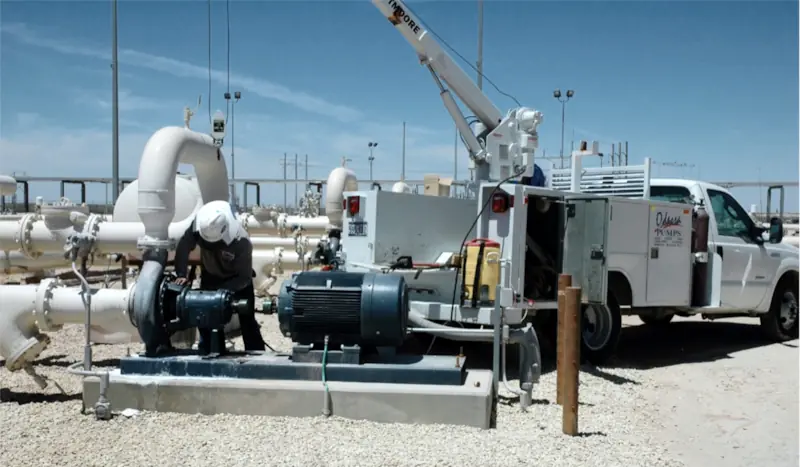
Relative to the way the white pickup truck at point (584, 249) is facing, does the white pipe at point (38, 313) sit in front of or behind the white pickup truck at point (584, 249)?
behind

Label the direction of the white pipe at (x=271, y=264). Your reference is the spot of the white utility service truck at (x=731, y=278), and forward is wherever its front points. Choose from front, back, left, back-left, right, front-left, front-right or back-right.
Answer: back-left

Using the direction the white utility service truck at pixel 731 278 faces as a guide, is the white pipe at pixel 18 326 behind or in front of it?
behind

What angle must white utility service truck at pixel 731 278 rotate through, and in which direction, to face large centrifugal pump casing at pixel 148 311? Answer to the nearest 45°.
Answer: approximately 180°

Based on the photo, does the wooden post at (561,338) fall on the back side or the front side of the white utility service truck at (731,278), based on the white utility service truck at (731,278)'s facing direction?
on the back side

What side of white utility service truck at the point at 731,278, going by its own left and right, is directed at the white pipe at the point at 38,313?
back

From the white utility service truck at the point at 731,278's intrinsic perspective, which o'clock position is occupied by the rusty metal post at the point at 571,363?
The rusty metal post is roughly at 5 o'clock from the white utility service truck.

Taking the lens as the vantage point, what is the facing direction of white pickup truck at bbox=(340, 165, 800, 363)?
facing away from the viewer and to the right of the viewer

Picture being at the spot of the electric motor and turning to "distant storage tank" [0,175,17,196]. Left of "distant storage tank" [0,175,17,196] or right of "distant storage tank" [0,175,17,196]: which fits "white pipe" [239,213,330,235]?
right
